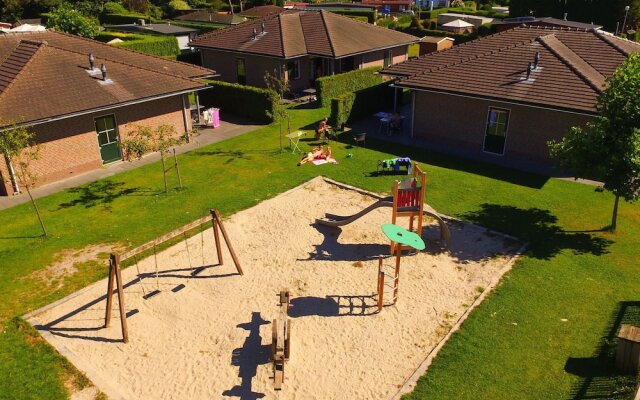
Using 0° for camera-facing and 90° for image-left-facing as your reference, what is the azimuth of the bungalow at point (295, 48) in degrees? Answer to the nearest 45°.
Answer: approximately 315°

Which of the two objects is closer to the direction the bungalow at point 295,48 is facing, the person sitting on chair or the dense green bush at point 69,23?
the person sitting on chair

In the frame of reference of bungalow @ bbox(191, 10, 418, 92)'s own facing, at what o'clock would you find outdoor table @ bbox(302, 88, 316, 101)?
The outdoor table is roughly at 1 o'clock from the bungalow.

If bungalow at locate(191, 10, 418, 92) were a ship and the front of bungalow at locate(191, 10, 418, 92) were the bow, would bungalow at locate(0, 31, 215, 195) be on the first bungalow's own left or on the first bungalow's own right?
on the first bungalow's own right

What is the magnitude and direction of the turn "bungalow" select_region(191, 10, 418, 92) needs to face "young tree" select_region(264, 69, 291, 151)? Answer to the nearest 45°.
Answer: approximately 45° to its right

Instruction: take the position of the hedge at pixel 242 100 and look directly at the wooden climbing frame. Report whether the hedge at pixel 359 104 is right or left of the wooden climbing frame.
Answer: left

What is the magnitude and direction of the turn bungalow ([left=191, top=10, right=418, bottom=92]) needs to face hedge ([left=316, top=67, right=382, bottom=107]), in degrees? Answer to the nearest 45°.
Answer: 0° — it already faces it

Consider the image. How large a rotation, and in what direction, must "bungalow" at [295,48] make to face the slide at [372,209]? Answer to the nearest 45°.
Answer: approximately 45° to its right
